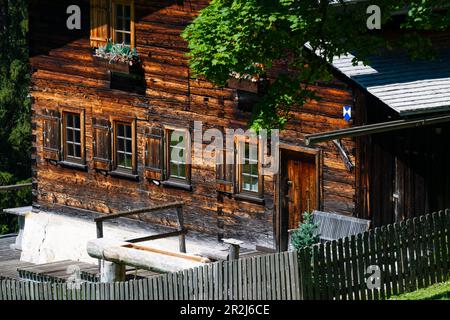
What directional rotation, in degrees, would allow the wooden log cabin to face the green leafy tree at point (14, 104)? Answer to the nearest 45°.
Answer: approximately 90° to its right

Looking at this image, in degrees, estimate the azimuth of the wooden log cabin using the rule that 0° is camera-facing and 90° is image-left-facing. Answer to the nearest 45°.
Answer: approximately 45°

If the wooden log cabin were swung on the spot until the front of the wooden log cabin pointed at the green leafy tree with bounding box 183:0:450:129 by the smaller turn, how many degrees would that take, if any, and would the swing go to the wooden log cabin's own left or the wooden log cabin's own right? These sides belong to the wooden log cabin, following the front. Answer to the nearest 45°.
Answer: approximately 90° to the wooden log cabin's own left

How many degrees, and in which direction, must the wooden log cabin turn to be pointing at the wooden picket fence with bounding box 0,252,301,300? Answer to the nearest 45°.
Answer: approximately 45° to its left
